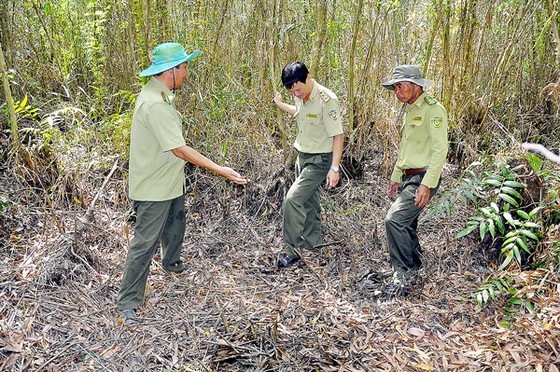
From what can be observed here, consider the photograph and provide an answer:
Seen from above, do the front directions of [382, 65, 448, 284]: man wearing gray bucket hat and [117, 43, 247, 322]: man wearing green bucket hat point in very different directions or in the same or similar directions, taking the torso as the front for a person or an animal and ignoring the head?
very different directions

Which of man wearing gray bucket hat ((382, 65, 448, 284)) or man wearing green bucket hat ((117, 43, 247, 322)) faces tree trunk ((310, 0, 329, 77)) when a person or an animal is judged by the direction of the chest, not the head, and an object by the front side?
man wearing green bucket hat ((117, 43, 247, 322))

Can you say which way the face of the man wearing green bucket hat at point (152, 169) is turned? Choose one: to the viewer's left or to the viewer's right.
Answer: to the viewer's right

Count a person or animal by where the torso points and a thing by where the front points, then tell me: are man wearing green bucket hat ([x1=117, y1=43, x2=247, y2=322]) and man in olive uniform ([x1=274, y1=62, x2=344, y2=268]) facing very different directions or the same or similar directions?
very different directions

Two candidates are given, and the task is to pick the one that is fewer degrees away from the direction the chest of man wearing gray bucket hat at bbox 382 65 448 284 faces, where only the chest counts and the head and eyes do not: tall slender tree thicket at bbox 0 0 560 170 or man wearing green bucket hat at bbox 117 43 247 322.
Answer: the man wearing green bucket hat

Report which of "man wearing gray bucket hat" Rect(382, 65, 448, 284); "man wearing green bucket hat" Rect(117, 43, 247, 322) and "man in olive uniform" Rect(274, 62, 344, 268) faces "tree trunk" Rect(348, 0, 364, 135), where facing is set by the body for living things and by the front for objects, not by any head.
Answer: "man wearing green bucket hat" Rect(117, 43, 247, 322)

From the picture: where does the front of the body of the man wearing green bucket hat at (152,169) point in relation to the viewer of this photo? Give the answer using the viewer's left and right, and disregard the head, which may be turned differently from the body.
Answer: facing away from the viewer and to the right of the viewer

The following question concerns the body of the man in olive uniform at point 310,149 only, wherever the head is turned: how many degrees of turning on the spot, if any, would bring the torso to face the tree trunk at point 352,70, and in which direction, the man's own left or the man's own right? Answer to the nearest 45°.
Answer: approximately 135° to the man's own right

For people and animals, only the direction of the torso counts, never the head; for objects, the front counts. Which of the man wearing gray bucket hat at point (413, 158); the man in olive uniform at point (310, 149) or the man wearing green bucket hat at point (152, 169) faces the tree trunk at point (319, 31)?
the man wearing green bucket hat at point (152, 169)

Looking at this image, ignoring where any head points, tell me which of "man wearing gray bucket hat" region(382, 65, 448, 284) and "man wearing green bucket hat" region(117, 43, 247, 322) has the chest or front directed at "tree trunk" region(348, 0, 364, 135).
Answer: "man wearing green bucket hat" region(117, 43, 247, 322)
